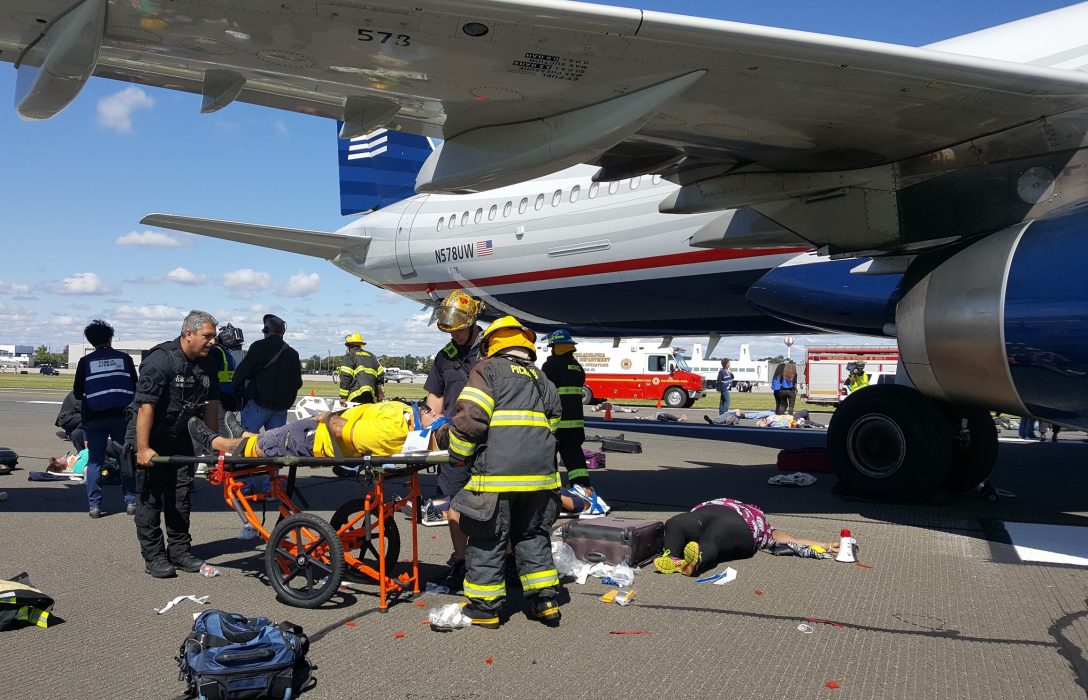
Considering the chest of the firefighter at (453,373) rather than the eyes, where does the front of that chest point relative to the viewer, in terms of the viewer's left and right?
facing the viewer and to the left of the viewer

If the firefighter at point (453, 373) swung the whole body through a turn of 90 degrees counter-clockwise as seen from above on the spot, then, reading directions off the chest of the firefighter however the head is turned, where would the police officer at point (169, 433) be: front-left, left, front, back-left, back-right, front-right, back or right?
back-right

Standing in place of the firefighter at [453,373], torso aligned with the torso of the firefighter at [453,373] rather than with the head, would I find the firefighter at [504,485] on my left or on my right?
on my left

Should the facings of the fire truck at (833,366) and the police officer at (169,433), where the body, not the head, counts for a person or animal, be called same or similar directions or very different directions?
same or similar directions

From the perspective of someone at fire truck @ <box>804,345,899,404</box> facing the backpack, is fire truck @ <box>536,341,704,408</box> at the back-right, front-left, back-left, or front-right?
front-right

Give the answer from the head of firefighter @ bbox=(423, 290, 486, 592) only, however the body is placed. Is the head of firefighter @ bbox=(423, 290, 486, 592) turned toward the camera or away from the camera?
toward the camera

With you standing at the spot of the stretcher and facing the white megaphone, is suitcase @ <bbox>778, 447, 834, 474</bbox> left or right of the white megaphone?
left

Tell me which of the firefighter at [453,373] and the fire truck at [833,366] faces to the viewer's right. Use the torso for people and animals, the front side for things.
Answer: the fire truck

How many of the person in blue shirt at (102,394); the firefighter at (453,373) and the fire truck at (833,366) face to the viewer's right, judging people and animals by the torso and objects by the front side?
1

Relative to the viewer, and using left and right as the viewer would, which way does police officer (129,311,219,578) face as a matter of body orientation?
facing the viewer and to the right of the viewer

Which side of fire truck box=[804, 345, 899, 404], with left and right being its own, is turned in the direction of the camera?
right

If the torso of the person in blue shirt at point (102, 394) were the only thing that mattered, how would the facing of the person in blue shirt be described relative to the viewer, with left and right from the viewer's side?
facing away from the viewer

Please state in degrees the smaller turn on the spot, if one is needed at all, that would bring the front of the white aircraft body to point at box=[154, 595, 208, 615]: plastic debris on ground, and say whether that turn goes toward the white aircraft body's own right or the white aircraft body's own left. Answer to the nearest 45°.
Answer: approximately 135° to the white aircraft body's own right

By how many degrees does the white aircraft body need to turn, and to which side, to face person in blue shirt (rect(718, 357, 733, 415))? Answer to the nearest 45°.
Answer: approximately 135° to its left

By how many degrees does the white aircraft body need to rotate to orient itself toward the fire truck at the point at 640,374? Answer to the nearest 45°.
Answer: approximately 135° to its left

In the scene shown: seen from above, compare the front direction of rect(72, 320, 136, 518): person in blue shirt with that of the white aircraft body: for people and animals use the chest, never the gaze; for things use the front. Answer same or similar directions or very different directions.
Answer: very different directions

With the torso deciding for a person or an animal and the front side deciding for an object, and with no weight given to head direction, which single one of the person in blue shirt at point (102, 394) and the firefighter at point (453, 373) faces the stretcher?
the firefighter

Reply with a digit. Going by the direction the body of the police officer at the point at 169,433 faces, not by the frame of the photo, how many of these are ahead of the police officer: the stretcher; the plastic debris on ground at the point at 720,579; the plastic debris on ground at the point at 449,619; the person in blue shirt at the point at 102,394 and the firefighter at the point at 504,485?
4

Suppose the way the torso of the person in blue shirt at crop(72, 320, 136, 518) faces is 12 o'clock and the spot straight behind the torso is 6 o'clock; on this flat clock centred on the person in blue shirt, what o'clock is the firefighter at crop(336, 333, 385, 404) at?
The firefighter is roughly at 2 o'clock from the person in blue shirt.
